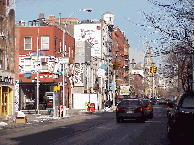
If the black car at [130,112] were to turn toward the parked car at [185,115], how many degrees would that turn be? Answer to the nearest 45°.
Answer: approximately 180°

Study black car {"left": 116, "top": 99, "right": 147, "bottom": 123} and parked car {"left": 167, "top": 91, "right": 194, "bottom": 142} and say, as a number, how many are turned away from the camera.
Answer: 2

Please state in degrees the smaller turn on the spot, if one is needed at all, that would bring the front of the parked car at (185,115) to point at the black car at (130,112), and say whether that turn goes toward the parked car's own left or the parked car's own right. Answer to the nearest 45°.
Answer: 0° — it already faces it

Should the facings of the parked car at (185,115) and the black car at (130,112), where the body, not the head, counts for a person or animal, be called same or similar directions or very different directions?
same or similar directions

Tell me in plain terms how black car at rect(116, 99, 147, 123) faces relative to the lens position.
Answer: facing away from the viewer

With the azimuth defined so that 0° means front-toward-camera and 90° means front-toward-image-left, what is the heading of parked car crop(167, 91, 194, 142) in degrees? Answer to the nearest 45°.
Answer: approximately 180°
